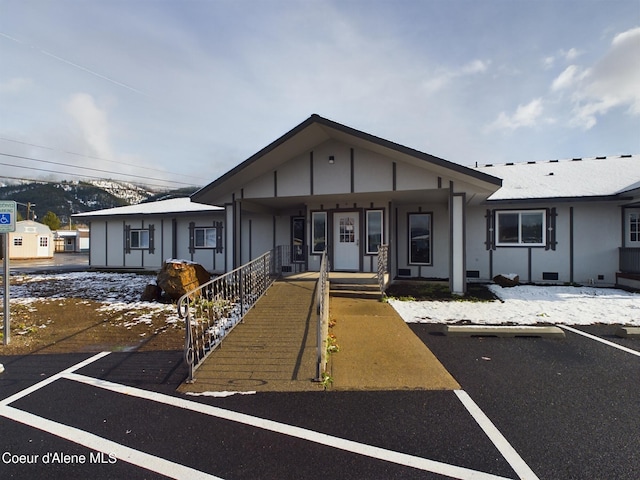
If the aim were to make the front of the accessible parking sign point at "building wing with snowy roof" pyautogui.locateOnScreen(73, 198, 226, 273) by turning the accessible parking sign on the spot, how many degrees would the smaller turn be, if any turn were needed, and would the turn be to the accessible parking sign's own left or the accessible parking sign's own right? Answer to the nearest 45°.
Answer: approximately 135° to the accessible parking sign's own left

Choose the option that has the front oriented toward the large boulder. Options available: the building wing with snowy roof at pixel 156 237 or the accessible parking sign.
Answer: the building wing with snowy roof

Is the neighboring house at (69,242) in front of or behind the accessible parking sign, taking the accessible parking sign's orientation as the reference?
behind

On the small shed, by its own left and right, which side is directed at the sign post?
front

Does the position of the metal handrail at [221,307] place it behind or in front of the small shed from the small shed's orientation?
in front

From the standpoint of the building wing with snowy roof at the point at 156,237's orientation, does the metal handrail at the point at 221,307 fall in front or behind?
in front

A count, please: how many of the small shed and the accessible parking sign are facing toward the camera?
2

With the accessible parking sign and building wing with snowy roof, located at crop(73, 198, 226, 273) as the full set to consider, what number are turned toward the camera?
2

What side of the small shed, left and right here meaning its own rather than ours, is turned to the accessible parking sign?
front

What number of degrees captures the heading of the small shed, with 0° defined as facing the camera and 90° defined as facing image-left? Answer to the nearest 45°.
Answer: approximately 0°
